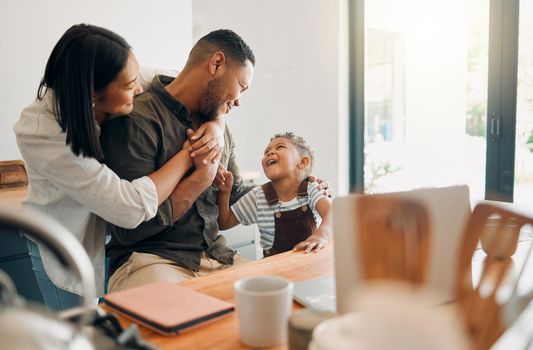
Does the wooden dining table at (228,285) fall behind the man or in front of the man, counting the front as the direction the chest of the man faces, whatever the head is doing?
in front

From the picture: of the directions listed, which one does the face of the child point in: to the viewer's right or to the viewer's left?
to the viewer's left

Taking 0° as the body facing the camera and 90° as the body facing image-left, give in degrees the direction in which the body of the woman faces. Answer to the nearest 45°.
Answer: approximately 270°

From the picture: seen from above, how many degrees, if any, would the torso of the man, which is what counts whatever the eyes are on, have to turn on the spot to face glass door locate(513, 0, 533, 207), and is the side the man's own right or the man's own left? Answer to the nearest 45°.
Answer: approximately 90° to the man's own left

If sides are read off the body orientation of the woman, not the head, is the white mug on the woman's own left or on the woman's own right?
on the woman's own right

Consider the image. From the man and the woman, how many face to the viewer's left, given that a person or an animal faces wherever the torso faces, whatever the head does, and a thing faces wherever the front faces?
0

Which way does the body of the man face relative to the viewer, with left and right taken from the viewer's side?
facing the viewer and to the right of the viewer
